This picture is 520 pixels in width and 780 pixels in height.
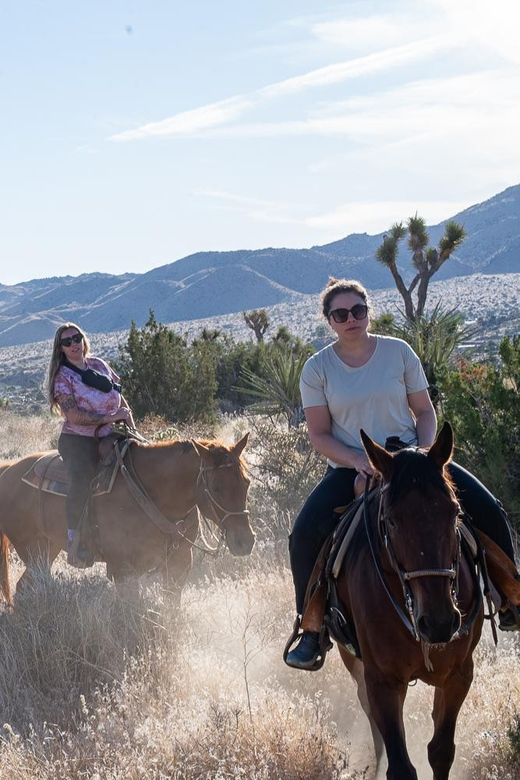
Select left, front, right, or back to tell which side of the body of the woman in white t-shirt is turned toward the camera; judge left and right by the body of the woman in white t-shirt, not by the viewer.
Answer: front

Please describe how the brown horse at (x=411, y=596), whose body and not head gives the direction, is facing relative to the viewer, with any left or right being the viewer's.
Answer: facing the viewer

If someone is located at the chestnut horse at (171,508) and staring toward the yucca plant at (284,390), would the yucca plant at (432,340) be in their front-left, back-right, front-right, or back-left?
front-right

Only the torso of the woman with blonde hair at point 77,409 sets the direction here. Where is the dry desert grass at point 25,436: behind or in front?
behind

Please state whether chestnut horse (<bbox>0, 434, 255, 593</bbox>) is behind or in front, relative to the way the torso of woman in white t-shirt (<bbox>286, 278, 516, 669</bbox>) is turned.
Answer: behind

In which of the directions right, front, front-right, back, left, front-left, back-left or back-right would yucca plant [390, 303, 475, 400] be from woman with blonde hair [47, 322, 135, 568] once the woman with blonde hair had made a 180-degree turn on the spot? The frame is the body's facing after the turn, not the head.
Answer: right

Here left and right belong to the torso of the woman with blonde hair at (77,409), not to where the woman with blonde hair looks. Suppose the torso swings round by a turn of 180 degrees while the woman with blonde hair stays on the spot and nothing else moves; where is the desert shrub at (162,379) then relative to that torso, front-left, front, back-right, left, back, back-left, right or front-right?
front-right

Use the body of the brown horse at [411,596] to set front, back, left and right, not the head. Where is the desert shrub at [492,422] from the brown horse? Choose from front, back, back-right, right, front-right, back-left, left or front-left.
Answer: back

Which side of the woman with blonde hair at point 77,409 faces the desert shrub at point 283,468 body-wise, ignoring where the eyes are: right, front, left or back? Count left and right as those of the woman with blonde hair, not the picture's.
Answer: left

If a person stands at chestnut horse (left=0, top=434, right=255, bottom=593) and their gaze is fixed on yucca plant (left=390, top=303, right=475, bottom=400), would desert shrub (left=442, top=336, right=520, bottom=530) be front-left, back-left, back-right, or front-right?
front-right

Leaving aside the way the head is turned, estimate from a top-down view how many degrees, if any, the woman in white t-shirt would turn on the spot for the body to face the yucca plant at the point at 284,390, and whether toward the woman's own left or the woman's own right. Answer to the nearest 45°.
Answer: approximately 180°

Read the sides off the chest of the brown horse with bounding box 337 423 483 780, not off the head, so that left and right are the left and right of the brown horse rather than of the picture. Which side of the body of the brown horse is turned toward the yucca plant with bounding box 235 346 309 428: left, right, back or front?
back

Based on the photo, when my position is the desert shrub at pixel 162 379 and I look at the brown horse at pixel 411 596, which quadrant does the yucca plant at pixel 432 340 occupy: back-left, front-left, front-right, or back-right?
front-left
